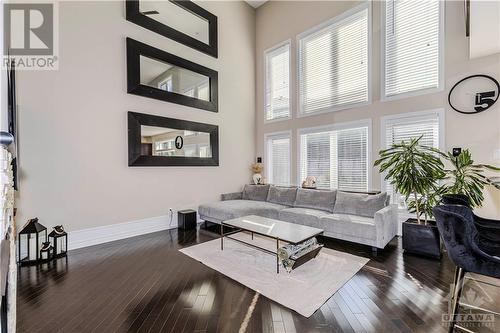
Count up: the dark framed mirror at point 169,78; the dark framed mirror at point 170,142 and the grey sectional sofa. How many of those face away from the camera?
0

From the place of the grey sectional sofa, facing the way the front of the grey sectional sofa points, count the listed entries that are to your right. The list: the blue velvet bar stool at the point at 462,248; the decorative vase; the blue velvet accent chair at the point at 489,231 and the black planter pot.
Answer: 1

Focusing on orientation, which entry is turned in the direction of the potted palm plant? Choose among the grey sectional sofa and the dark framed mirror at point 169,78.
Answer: the dark framed mirror

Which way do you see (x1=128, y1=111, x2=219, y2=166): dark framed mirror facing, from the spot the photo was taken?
facing the viewer and to the right of the viewer

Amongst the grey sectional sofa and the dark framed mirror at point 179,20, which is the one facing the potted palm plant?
the dark framed mirror

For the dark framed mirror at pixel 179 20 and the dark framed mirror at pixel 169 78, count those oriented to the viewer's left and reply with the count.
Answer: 0

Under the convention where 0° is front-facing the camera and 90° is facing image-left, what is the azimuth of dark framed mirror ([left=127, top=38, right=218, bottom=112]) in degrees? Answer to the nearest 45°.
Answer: approximately 315°

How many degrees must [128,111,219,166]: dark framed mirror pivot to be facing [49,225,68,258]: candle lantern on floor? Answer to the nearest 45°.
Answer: approximately 90° to its right

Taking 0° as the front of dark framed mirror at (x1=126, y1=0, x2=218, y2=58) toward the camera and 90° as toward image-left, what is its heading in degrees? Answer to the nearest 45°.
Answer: approximately 315°

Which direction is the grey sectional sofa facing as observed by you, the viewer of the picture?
facing the viewer and to the left of the viewer

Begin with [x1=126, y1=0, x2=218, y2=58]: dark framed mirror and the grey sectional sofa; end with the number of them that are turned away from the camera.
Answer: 0

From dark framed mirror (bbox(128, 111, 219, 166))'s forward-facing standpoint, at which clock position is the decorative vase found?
The decorative vase is roughly at 10 o'clock from the dark framed mirror.

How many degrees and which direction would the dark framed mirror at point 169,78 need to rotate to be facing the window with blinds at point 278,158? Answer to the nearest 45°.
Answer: approximately 45° to its left
